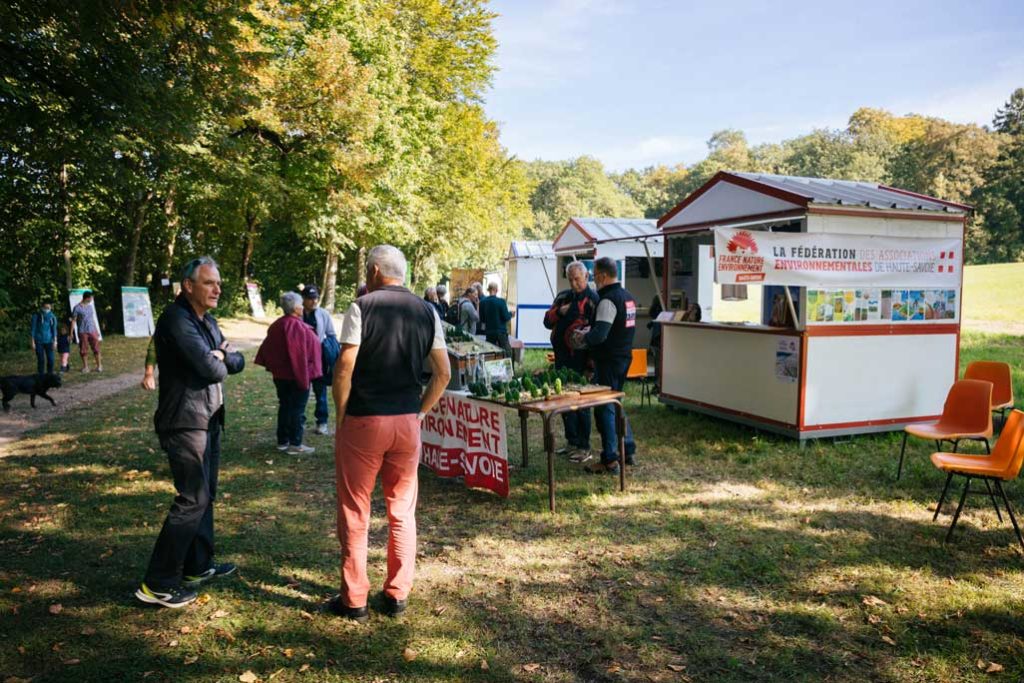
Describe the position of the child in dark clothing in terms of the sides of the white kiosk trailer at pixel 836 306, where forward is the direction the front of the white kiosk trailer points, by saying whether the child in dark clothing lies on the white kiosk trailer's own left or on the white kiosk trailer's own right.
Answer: on the white kiosk trailer's own right

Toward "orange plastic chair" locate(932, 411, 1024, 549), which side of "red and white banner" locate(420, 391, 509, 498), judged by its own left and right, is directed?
left

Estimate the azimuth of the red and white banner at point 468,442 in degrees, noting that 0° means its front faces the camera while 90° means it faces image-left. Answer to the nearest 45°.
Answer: approximately 45°

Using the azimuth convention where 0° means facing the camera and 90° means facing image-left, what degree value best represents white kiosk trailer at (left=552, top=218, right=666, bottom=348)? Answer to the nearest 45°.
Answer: approximately 45°

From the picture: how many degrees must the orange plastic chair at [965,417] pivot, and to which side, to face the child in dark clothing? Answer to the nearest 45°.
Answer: approximately 45° to its right

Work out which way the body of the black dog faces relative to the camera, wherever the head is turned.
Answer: to the viewer's right

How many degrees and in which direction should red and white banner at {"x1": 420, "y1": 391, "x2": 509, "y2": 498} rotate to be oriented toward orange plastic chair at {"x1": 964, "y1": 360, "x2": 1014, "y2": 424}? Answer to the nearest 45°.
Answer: approximately 135° to its left

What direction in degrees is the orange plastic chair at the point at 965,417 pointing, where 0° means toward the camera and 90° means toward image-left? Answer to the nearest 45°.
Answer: approximately 45°

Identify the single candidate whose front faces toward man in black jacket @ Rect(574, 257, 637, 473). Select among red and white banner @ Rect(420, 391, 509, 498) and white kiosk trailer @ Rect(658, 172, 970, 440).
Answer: the white kiosk trailer

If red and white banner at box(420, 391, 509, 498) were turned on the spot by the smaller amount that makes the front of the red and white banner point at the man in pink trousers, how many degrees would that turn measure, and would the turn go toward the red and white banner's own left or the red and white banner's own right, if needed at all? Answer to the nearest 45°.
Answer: approximately 45° to the red and white banner's own left

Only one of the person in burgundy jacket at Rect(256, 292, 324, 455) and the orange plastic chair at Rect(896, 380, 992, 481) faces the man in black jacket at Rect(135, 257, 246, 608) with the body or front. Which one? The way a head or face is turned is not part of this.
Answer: the orange plastic chair
